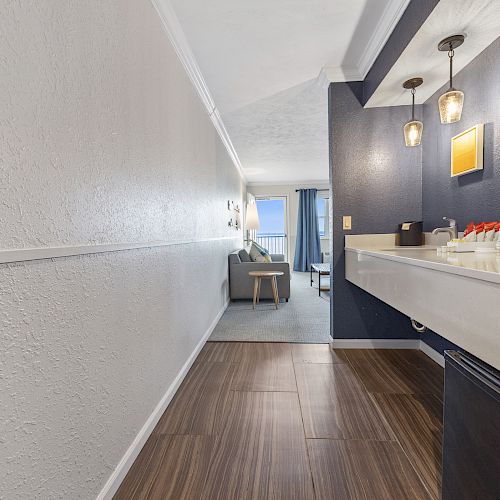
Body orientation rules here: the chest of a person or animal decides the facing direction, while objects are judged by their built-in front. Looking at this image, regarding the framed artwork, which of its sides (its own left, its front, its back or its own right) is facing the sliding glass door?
right

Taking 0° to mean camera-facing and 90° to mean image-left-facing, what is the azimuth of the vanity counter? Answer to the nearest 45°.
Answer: approximately 45°

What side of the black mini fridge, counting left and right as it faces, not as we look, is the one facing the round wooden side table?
right

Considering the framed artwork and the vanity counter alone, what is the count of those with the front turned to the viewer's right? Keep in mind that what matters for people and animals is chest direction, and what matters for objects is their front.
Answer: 0

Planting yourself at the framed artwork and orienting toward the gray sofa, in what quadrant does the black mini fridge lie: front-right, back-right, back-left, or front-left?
back-left

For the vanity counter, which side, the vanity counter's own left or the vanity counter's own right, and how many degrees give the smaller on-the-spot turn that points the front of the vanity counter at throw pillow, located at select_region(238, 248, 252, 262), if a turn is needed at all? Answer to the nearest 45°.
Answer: approximately 90° to the vanity counter's own right

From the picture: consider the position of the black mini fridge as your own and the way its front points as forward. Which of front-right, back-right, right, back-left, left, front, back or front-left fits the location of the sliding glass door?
right

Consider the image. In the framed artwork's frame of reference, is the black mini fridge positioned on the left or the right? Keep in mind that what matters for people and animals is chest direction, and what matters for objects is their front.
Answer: on its left

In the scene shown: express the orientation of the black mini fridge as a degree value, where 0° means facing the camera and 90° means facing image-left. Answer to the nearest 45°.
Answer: approximately 45°
